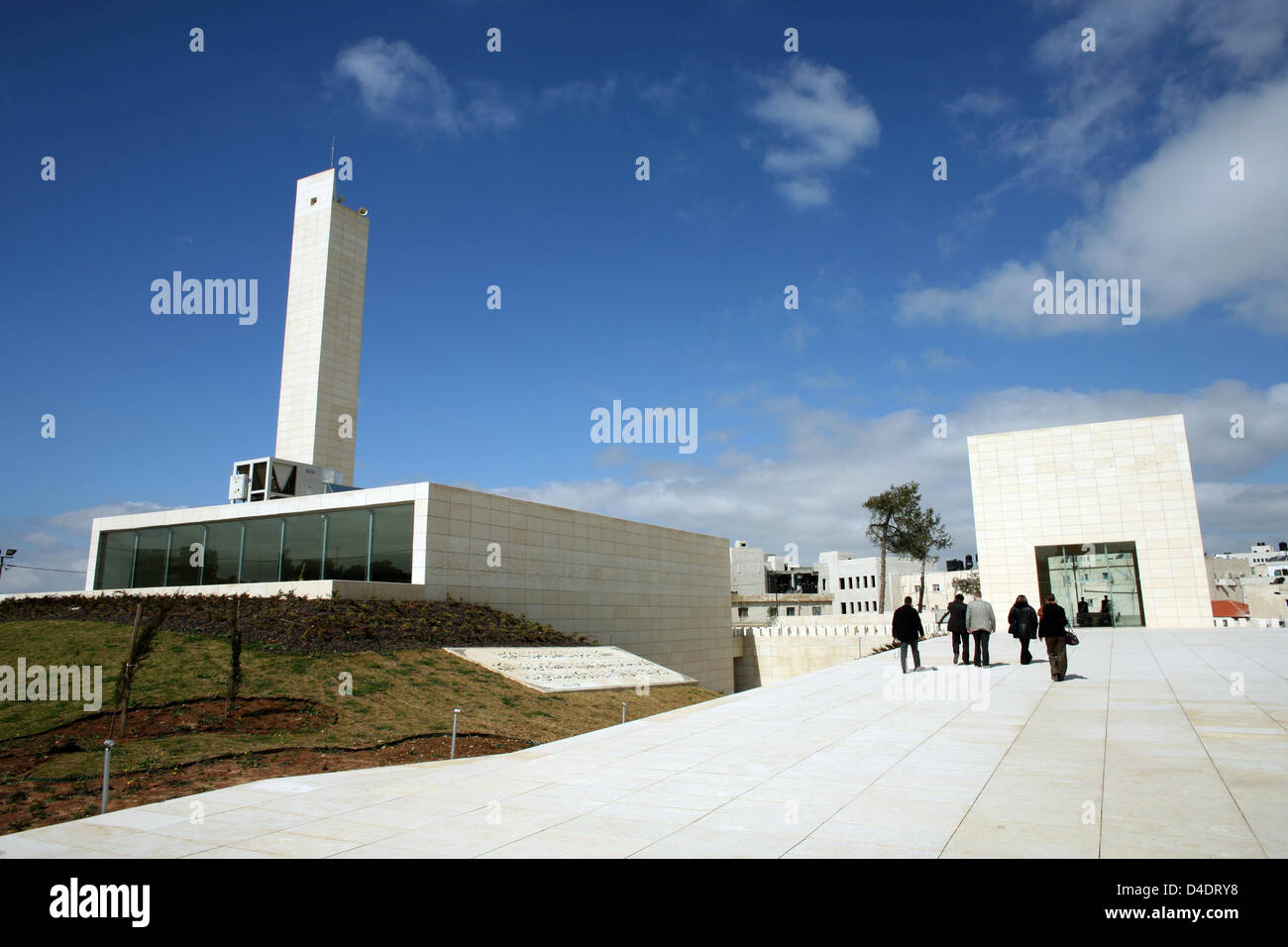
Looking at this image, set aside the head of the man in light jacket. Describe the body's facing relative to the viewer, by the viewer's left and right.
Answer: facing away from the viewer

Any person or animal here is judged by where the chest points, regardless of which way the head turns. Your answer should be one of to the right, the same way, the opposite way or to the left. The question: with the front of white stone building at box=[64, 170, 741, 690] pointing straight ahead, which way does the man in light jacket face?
the opposite way

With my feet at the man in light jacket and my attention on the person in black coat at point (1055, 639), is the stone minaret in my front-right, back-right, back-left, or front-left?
back-right

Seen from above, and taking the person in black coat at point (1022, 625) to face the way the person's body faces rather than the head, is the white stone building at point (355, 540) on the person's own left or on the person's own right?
on the person's own left

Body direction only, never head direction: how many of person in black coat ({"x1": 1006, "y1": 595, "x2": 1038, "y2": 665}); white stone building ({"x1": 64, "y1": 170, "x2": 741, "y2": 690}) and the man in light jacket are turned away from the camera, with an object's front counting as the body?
2

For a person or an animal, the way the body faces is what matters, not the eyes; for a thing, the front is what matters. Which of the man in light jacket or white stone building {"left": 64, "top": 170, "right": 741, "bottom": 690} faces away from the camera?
the man in light jacket

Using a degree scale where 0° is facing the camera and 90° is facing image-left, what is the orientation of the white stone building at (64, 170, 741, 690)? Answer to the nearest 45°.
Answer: approximately 45°

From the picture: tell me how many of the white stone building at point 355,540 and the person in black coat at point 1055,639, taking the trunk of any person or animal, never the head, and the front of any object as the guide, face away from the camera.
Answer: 1

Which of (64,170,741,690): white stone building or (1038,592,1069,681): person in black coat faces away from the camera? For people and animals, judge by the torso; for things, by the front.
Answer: the person in black coat

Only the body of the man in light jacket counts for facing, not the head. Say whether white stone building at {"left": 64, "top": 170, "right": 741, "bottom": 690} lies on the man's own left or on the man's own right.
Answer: on the man's own left

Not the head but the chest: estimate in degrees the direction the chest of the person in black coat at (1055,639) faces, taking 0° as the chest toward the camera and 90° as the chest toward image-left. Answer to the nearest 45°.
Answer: approximately 180°

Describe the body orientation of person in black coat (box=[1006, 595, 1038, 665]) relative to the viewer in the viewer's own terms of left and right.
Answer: facing away from the viewer

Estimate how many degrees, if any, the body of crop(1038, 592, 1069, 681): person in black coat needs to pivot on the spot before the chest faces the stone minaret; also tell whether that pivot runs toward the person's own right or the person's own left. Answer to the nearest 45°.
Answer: approximately 90° to the person's own left

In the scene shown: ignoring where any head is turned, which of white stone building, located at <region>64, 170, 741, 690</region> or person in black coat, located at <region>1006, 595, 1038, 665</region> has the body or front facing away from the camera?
the person in black coat
